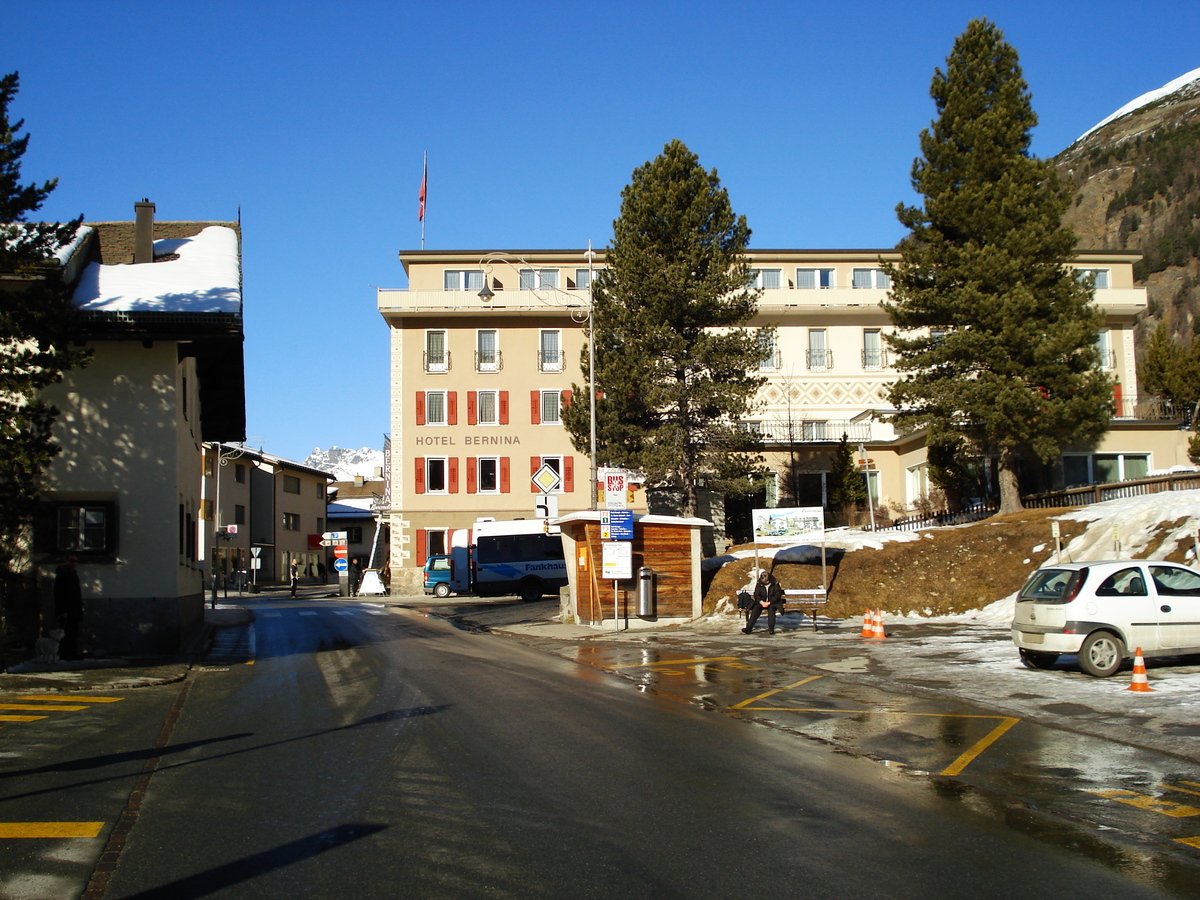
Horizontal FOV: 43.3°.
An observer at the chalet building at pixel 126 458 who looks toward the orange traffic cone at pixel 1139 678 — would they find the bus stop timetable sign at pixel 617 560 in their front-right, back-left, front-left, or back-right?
front-left

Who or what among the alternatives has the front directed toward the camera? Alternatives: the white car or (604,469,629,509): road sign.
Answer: the road sign

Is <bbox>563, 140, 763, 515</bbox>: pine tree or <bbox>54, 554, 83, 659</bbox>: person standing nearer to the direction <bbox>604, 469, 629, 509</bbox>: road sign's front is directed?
the person standing

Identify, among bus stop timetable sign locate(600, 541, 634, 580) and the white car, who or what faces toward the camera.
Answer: the bus stop timetable sign

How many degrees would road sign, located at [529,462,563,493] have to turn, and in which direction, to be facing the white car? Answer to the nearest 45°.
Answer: approximately 45° to its left

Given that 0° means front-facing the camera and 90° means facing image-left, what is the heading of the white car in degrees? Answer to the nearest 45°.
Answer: approximately 225°

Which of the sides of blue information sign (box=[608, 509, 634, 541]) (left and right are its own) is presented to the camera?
front

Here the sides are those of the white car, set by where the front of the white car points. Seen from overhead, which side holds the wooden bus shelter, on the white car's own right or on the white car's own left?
on the white car's own left

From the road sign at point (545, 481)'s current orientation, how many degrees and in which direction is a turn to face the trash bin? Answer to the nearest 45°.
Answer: approximately 45° to its left

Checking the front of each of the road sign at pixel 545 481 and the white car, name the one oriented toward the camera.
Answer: the road sign

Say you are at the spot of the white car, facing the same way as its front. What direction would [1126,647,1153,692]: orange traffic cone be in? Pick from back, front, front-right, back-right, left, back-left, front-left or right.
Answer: back-right

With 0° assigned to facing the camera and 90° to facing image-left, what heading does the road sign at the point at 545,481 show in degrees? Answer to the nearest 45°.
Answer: approximately 0°

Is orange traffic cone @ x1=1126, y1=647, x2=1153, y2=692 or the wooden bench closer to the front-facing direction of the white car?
the wooden bench

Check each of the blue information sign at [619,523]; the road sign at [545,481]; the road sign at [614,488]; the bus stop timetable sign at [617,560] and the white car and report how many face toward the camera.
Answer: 4

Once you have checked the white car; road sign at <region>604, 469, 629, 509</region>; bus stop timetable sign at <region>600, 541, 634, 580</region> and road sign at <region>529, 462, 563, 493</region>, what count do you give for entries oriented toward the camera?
3

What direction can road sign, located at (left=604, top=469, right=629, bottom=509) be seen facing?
toward the camera

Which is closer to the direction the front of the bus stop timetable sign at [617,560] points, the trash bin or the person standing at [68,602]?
the person standing
